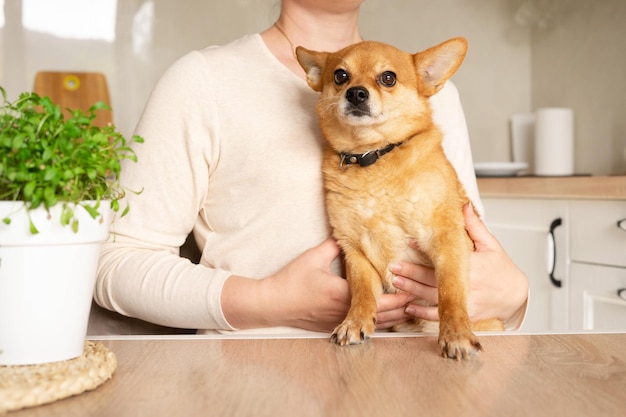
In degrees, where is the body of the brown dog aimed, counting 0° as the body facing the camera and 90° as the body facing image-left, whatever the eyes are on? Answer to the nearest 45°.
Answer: approximately 0°

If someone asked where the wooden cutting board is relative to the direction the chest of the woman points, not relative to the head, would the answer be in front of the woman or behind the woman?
behind

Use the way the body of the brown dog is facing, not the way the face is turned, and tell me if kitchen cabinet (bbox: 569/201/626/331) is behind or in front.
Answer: behind

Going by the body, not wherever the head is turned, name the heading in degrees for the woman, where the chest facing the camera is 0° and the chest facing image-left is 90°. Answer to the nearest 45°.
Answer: approximately 0°

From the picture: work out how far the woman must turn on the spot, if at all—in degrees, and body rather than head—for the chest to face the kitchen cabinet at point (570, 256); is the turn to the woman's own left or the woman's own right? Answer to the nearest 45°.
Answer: approximately 135° to the woman's own left

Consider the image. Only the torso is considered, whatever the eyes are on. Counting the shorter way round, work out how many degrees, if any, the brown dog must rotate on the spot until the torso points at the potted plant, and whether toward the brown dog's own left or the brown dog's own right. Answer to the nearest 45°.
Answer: approximately 45° to the brown dog's own right

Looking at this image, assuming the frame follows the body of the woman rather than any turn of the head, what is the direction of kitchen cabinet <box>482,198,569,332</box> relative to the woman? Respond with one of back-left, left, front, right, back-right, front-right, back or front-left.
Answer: back-left

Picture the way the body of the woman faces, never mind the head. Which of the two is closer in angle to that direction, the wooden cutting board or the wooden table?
the wooden table
